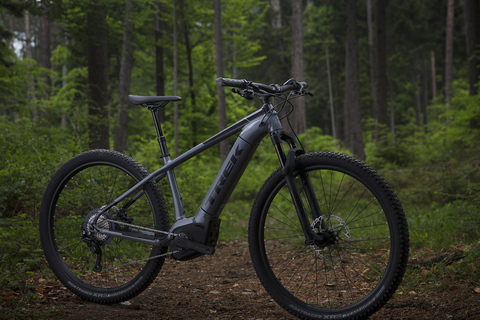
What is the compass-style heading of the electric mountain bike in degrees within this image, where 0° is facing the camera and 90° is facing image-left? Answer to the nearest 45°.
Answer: approximately 315°
